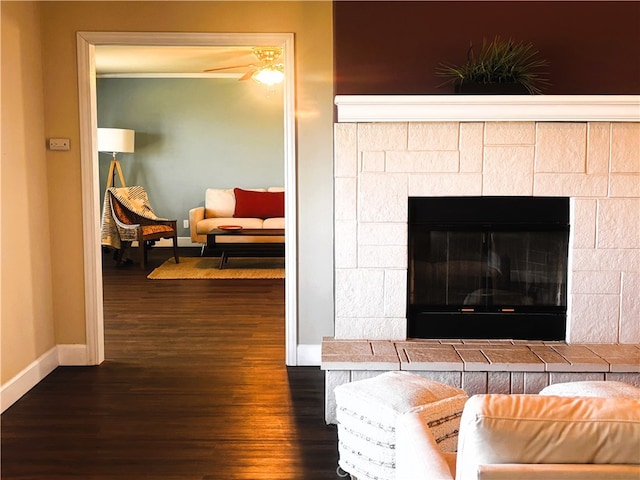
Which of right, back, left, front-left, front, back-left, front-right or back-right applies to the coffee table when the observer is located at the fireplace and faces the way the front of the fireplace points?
back-right

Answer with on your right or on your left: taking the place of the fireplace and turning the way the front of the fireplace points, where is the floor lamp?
on your right

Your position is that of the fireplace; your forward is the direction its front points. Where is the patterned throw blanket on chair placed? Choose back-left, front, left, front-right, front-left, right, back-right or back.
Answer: back-right

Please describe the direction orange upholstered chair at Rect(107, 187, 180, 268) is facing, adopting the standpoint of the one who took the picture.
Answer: facing the viewer and to the right of the viewer

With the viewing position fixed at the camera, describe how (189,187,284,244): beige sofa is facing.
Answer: facing the viewer

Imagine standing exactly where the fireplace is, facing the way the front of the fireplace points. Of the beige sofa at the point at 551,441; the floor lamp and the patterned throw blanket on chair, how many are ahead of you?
1

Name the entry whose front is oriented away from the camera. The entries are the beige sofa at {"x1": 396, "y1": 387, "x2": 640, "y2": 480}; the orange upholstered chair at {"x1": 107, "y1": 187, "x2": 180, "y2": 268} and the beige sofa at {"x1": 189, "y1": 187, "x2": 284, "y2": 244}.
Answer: the beige sofa at {"x1": 396, "y1": 387, "x2": 640, "y2": 480}

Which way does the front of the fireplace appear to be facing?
toward the camera

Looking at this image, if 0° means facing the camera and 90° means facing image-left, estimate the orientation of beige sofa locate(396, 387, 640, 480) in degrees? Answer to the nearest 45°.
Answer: approximately 180°

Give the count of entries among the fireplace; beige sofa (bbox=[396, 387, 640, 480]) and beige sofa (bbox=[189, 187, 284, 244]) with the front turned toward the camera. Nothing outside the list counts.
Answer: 2

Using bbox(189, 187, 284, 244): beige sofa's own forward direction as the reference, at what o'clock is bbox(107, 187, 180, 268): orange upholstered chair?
The orange upholstered chair is roughly at 2 o'clock from the beige sofa.

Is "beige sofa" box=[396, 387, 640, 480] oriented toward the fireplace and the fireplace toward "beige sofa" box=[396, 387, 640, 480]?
yes

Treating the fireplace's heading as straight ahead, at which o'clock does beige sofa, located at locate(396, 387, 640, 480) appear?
The beige sofa is roughly at 12 o'clock from the fireplace.

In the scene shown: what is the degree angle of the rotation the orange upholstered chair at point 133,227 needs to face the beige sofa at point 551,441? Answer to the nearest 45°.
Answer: approximately 45° to its right

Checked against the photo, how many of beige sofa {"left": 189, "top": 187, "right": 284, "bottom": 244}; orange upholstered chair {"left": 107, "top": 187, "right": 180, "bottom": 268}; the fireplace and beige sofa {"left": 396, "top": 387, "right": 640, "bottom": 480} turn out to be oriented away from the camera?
1

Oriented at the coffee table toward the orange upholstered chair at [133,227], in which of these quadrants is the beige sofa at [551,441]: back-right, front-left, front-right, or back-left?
back-left

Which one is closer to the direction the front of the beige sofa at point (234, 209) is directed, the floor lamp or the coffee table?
the coffee table

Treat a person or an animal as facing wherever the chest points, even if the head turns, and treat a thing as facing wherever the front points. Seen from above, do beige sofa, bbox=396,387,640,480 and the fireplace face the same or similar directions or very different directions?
very different directions

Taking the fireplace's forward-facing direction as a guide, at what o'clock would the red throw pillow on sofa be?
The red throw pillow on sofa is roughly at 5 o'clock from the fireplace.

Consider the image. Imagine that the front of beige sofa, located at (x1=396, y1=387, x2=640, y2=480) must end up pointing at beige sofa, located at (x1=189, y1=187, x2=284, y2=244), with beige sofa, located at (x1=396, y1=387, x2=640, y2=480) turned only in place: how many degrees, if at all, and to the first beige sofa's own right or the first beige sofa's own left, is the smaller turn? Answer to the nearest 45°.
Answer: approximately 45° to the first beige sofa's own left

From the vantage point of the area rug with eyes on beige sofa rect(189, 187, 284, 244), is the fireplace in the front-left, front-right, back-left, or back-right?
back-right
